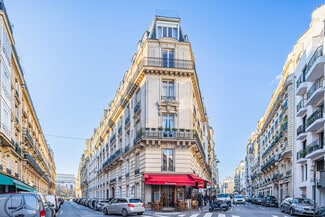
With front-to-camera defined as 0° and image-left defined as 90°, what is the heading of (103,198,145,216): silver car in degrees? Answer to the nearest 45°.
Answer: approximately 135°

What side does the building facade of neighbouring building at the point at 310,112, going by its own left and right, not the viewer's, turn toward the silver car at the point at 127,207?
front

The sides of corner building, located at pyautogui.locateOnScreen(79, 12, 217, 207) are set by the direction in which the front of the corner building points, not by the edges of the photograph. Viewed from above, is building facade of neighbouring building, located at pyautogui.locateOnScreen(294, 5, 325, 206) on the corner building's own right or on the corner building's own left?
on the corner building's own left

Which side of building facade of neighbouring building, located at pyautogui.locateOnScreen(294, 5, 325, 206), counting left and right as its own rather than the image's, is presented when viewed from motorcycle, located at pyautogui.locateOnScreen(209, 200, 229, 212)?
front

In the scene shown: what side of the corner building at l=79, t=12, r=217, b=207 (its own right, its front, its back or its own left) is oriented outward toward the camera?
front

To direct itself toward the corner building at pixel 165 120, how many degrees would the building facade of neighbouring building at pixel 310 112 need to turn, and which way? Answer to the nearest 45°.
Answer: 0° — it already faces it
